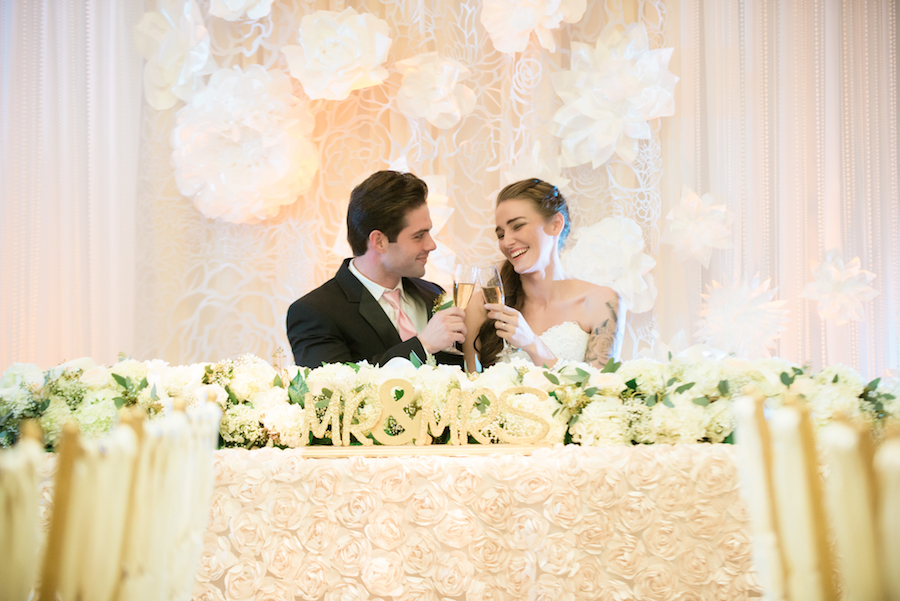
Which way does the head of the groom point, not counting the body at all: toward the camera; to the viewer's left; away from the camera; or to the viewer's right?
to the viewer's right

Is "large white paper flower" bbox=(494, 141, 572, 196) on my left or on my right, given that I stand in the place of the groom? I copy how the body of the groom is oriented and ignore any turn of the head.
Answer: on my left

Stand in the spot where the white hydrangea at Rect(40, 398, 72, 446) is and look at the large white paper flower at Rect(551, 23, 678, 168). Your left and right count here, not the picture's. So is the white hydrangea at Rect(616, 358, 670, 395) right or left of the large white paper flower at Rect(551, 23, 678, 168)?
right

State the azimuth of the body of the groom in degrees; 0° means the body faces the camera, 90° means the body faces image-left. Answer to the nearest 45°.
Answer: approximately 315°
